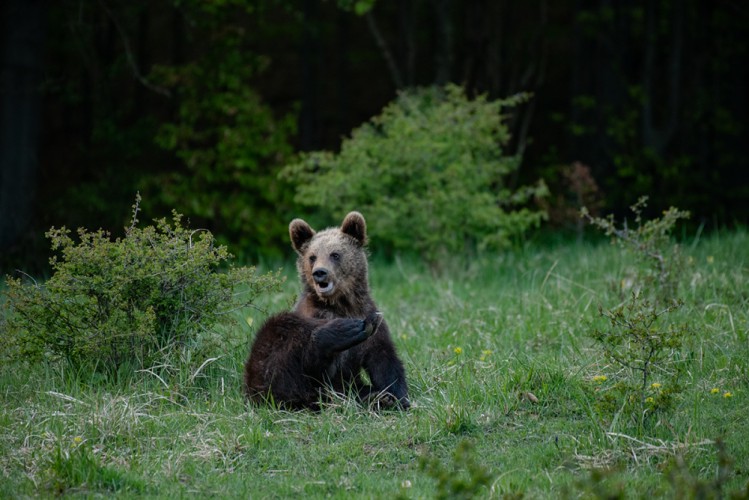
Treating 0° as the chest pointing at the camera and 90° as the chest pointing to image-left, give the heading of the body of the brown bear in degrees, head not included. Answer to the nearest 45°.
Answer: approximately 315°

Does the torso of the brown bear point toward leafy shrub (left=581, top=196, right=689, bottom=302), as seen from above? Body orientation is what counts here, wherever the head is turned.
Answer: no

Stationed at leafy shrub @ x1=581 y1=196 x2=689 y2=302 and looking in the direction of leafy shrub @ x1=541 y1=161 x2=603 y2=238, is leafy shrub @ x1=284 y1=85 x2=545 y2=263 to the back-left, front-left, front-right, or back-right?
front-left

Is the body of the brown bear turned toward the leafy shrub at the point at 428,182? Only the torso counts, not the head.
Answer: no

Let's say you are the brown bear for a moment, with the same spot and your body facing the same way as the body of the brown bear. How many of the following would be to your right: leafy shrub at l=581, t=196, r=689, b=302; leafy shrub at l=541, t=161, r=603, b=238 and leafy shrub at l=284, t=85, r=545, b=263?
0

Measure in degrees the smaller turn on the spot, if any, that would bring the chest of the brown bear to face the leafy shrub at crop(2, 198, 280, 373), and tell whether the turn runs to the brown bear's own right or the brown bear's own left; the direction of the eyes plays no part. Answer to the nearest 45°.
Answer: approximately 135° to the brown bear's own right

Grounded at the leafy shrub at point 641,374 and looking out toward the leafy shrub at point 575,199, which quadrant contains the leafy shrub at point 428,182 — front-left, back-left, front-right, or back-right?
front-left

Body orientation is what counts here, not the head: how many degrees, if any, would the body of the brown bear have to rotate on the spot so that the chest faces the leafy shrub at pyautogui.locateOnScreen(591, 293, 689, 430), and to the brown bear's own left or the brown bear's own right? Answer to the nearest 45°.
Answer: approximately 45° to the brown bear's own left

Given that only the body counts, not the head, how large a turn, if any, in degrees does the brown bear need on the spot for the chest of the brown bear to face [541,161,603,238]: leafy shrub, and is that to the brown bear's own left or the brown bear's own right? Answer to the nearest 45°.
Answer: approximately 90° to the brown bear's own left
